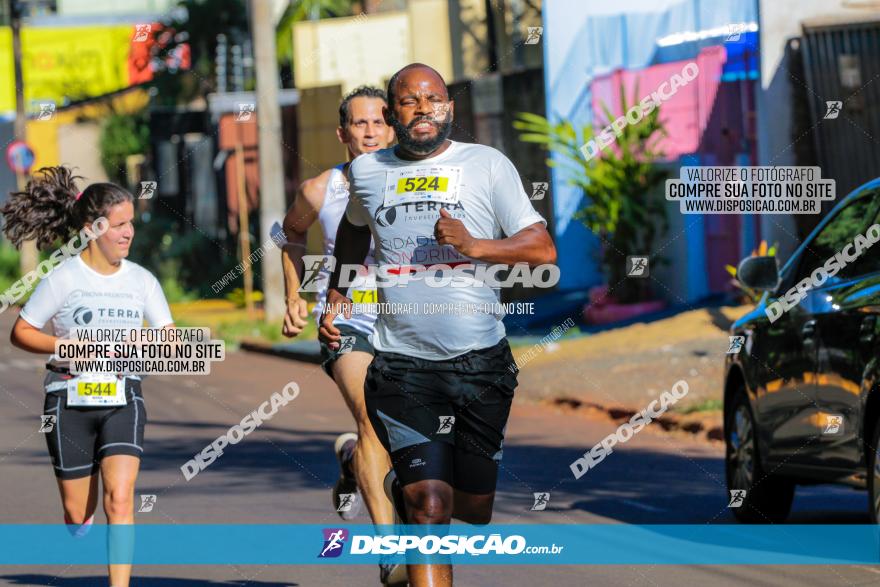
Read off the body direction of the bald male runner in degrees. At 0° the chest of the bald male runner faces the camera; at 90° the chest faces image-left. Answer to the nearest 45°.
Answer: approximately 0°

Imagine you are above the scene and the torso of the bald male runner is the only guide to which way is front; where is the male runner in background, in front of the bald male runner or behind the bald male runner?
behind

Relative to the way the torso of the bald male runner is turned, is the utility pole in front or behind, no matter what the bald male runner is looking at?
behind

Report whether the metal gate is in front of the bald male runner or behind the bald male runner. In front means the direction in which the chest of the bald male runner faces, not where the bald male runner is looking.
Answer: behind

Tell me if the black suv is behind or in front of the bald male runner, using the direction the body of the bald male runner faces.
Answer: behind
